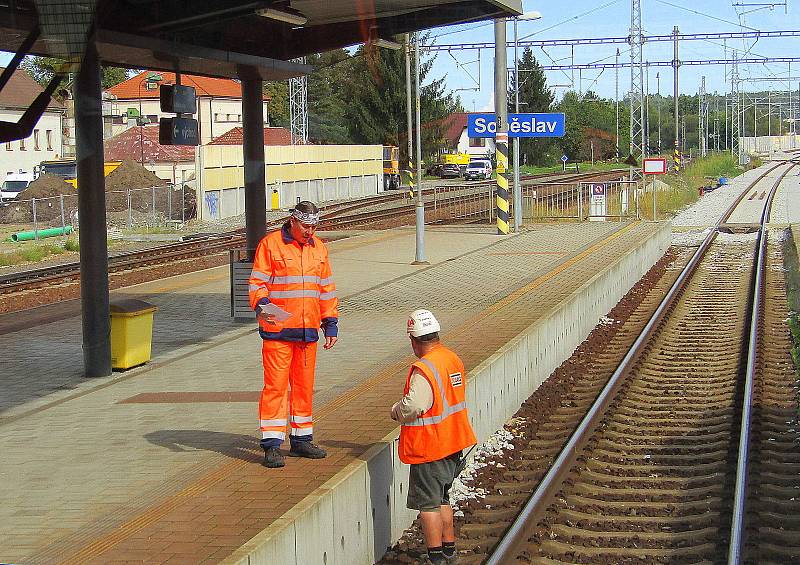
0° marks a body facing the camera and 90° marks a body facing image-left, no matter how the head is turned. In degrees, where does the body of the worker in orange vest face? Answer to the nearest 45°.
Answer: approximately 135°

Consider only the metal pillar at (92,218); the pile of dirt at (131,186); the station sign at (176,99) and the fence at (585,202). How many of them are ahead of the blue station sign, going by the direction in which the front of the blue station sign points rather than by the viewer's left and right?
2

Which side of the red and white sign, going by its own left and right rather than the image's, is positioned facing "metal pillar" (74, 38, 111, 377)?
front

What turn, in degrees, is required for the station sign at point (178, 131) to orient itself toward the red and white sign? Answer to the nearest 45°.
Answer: approximately 135° to its left

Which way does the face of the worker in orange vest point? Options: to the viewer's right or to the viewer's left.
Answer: to the viewer's left

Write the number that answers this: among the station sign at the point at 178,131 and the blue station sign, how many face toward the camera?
2

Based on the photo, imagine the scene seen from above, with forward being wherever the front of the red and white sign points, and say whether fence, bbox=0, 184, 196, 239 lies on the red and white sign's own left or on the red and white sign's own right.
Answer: on the red and white sign's own right

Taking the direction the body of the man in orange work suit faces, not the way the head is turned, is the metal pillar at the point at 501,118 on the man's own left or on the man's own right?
on the man's own left

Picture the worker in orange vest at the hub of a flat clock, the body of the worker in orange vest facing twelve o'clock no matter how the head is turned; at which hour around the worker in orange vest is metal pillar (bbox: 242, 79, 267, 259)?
The metal pillar is roughly at 1 o'clock from the worker in orange vest.

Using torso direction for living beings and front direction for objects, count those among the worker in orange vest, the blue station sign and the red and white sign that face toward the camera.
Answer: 2

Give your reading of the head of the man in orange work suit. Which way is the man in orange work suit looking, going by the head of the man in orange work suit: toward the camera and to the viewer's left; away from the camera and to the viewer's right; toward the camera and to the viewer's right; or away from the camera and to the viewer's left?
toward the camera and to the viewer's right

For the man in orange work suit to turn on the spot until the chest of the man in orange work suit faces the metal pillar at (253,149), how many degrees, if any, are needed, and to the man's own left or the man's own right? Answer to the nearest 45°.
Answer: approximately 135° to the man's own left

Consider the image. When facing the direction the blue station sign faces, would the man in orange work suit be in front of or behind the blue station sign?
in front

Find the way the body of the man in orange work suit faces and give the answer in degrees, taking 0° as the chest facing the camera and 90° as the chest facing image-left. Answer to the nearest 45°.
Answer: approximately 315°
